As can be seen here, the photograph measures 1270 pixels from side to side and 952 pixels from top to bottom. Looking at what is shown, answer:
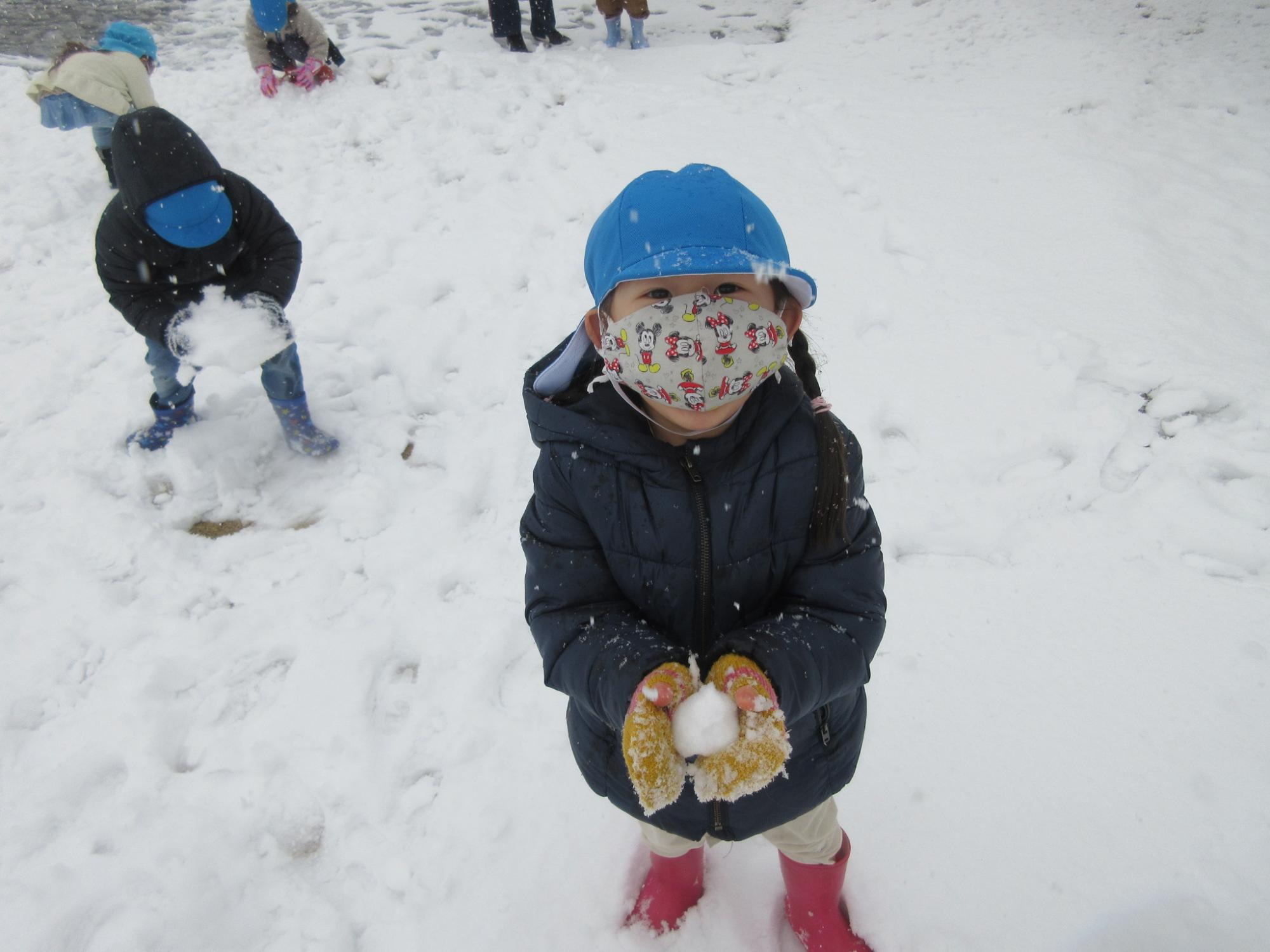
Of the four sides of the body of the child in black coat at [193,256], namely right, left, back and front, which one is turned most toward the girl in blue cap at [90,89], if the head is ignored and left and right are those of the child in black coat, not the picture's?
back

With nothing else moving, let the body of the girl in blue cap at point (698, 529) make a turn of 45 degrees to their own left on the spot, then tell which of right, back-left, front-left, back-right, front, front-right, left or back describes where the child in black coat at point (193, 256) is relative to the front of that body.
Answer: back

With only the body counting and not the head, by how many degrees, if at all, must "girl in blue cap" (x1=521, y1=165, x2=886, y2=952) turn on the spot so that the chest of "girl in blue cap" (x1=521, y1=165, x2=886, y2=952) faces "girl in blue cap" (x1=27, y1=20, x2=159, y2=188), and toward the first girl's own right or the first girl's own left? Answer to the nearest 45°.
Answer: approximately 135° to the first girl's own right

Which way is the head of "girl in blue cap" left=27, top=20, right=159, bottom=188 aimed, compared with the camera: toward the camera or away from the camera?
away from the camera

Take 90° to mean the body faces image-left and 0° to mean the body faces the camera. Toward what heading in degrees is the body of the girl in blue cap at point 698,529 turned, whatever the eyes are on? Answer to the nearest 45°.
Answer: approximately 0°
